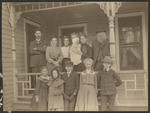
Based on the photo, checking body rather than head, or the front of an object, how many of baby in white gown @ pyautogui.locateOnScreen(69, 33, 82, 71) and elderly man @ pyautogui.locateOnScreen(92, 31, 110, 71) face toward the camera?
2

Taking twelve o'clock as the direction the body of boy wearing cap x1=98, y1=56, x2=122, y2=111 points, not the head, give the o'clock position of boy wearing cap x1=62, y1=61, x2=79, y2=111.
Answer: boy wearing cap x1=62, y1=61, x2=79, y2=111 is roughly at 3 o'clock from boy wearing cap x1=98, y1=56, x2=122, y2=111.

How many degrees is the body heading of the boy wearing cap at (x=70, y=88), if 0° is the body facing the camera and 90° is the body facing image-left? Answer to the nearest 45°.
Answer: approximately 0°

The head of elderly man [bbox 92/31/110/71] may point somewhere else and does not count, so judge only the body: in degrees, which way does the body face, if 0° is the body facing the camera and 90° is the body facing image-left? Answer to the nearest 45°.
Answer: approximately 0°
